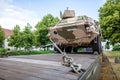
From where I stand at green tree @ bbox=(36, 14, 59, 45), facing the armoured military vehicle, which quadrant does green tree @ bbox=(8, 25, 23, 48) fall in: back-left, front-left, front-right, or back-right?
back-right

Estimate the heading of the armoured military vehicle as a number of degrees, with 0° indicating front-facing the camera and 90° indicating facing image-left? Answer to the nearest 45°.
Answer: approximately 0°

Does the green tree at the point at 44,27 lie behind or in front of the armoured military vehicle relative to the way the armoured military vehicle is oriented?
behind

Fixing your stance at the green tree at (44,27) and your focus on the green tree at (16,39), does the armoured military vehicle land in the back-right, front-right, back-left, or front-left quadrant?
back-left

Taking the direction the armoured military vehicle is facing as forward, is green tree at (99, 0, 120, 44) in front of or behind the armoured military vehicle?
behind
